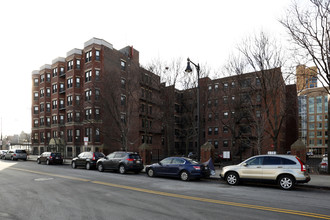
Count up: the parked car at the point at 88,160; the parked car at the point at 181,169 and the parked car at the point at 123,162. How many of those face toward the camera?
0

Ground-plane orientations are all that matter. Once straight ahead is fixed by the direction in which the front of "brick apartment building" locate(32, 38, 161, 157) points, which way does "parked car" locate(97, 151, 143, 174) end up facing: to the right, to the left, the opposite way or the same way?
to the right

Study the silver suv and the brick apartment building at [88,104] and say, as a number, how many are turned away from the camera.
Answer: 0

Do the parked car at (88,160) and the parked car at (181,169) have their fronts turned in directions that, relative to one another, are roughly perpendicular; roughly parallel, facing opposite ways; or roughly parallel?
roughly parallel

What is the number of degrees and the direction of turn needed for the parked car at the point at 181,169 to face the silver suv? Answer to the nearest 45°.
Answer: approximately 180°

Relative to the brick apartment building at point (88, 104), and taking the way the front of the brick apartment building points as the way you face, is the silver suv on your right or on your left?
on your left

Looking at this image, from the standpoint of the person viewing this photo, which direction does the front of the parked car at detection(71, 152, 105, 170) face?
facing away from the viewer and to the left of the viewer

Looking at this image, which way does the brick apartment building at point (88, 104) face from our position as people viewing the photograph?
facing the viewer and to the left of the viewer

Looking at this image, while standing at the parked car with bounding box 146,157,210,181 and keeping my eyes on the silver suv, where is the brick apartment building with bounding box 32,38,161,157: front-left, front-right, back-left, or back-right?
back-left

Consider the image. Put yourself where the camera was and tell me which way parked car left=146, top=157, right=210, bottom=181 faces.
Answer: facing away from the viewer and to the left of the viewer

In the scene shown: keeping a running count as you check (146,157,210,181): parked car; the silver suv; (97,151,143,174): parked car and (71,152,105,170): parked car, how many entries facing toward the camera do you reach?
0
